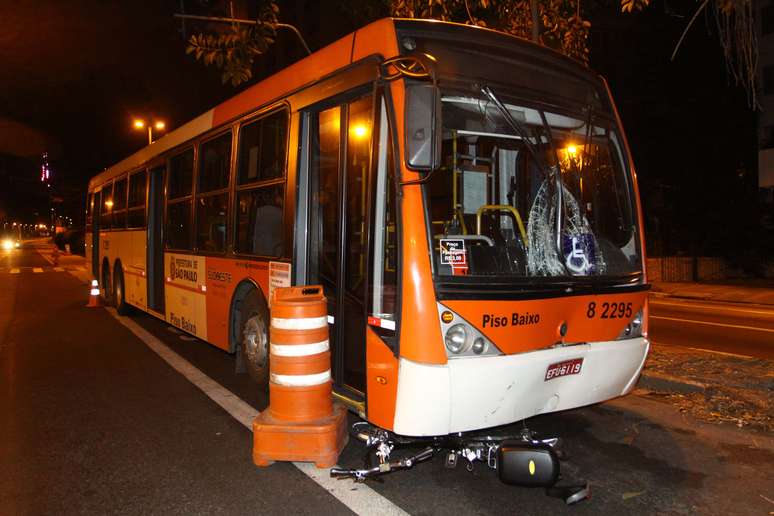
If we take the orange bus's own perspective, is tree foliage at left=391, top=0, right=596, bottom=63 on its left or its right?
on its left

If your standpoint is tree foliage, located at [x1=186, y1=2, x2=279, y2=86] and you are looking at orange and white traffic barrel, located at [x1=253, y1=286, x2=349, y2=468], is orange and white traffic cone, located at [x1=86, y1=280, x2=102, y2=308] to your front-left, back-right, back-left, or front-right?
back-right

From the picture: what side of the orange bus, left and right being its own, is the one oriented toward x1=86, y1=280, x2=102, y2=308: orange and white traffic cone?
back

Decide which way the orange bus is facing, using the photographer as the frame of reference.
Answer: facing the viewer and to the right of the viewer
